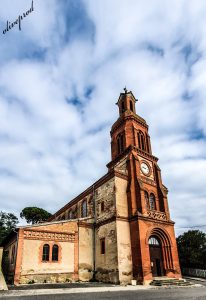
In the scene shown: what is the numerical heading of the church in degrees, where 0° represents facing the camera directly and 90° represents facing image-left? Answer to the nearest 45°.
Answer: approximately 315°

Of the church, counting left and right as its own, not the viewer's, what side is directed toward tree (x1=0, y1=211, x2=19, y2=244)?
back

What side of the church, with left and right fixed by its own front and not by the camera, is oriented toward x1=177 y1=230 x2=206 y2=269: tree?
left
